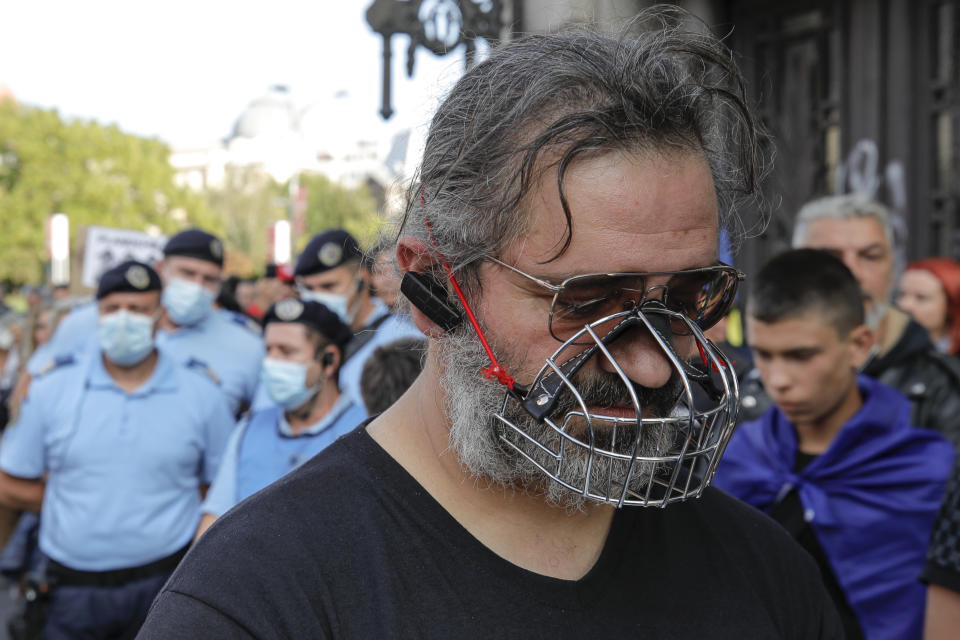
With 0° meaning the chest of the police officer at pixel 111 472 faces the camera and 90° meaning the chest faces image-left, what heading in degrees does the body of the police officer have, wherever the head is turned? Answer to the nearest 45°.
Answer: approximately 0°

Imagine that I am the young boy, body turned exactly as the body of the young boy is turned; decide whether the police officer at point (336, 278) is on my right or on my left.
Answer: on my right

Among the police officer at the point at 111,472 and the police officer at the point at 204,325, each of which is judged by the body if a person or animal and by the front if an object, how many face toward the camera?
2

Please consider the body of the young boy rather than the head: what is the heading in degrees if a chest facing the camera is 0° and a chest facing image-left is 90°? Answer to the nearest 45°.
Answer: approximately 45°

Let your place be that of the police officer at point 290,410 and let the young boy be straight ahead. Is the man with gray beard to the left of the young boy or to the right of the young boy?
right

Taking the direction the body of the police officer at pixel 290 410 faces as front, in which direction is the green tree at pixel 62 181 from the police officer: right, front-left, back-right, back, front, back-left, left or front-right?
back-right

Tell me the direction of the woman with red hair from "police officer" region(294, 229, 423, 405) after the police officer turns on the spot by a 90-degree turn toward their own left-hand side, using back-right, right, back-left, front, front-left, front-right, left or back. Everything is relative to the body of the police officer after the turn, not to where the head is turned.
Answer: front-left

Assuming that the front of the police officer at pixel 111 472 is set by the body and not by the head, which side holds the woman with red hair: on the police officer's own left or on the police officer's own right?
on the police officer's own left

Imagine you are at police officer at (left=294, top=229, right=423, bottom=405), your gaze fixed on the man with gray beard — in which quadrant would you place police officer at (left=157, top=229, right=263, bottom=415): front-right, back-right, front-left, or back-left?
back-right

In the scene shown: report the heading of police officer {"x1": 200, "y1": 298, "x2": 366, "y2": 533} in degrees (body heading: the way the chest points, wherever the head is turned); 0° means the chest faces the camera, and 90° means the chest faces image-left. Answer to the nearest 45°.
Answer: approximately 45°
